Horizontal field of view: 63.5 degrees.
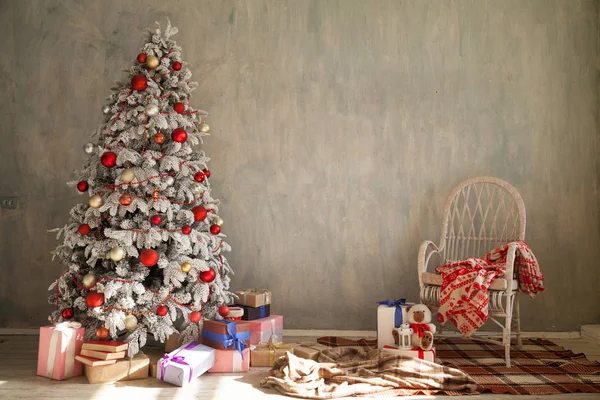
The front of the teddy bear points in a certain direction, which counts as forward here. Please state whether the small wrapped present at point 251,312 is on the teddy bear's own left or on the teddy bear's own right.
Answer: on the teddy bear's own right

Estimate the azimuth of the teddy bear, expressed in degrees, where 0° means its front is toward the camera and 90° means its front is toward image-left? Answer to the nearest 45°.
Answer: approximately 0°

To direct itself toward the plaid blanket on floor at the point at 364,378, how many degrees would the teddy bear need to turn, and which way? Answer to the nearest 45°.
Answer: approximately 45° to its right
